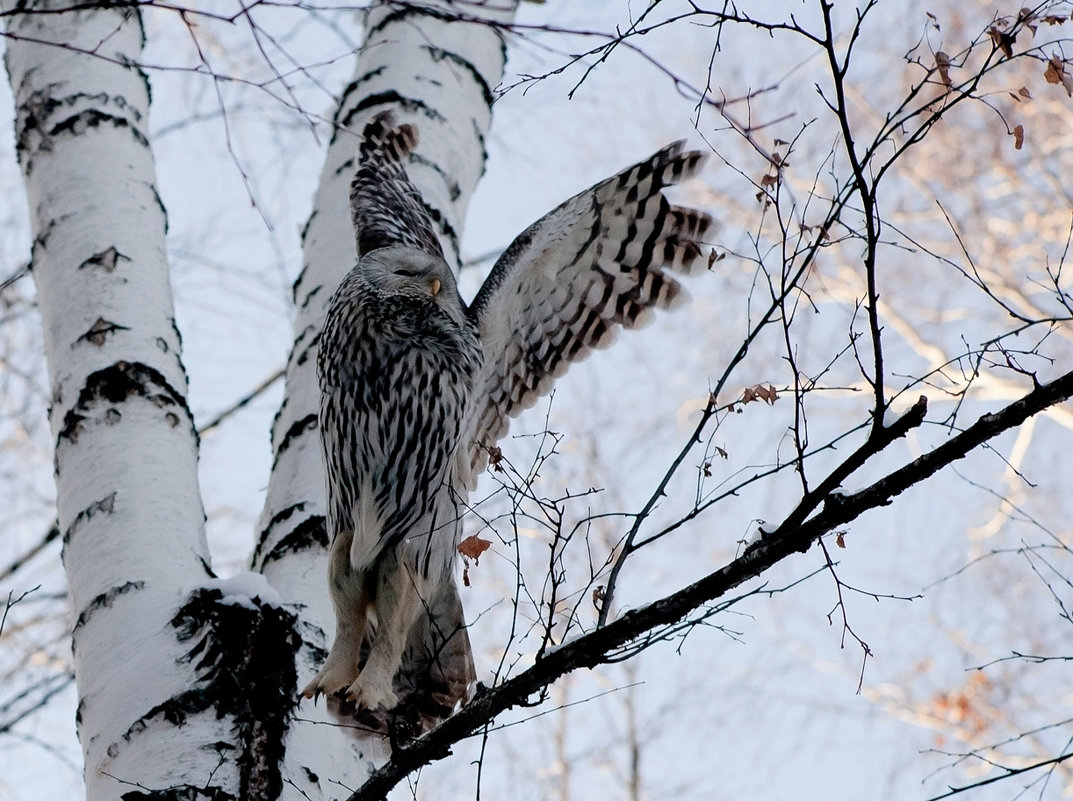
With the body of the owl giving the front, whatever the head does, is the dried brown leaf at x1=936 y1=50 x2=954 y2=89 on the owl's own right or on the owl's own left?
on the owl's own left

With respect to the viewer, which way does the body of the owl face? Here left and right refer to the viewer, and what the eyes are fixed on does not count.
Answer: facing the viewer and to the left of the viewer
